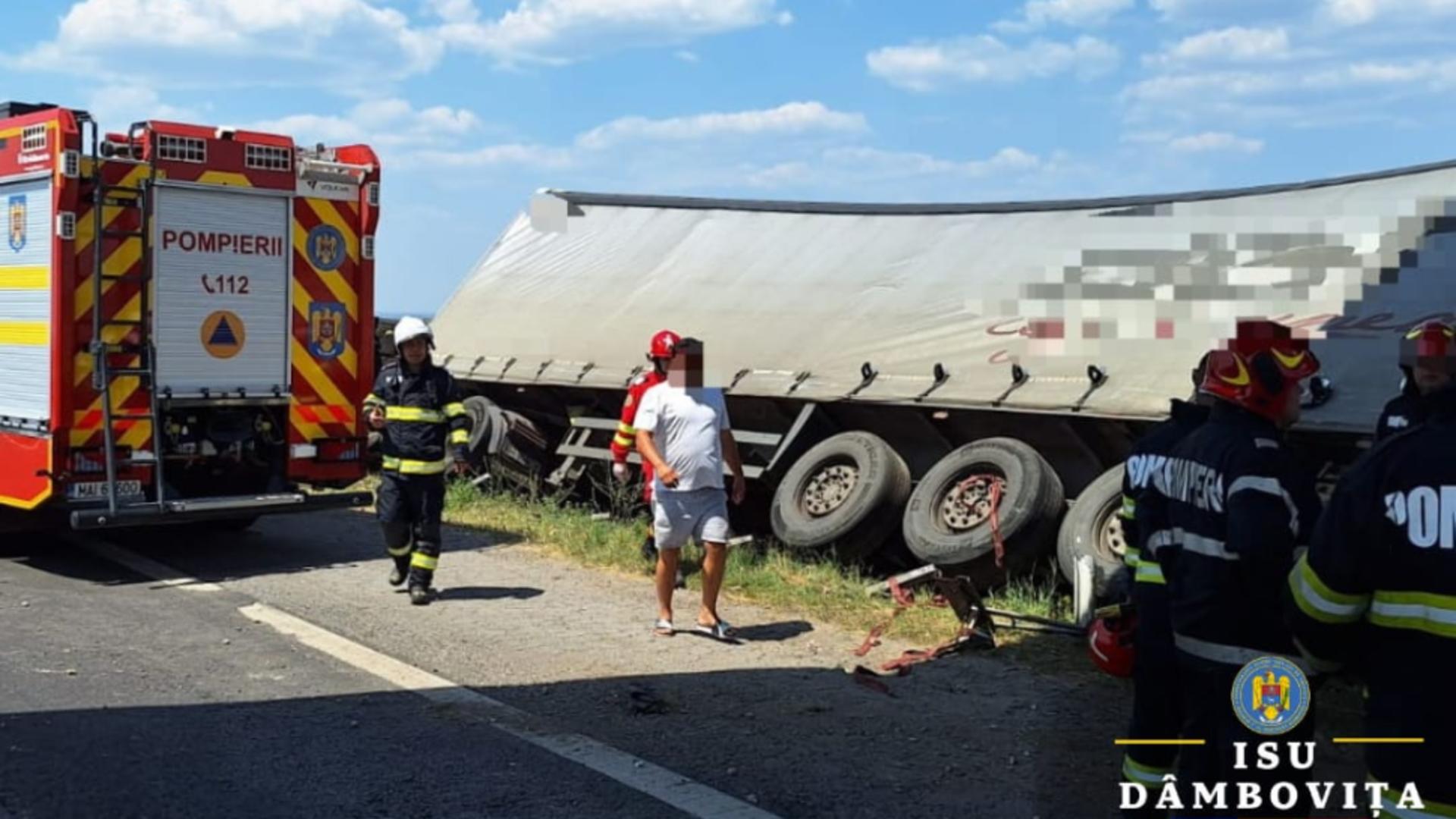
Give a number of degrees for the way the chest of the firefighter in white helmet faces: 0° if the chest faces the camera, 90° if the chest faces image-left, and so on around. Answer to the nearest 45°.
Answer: approximately 0°

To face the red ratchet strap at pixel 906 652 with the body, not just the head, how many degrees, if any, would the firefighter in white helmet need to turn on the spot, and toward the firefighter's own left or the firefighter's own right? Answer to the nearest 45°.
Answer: approximately 45° to the firefighter's own left

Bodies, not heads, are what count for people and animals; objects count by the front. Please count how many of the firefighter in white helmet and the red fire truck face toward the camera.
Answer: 1

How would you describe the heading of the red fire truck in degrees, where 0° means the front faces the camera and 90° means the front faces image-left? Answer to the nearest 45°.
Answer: approximately 135°

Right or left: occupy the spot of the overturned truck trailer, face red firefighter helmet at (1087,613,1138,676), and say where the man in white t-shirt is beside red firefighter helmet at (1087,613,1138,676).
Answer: right

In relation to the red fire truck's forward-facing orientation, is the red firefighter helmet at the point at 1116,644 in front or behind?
behind

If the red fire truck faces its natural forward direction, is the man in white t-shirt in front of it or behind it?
behind

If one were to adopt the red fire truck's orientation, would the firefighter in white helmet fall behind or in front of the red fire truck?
behind

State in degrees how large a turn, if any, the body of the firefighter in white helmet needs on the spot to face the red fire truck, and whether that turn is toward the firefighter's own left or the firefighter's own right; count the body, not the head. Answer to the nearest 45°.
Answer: approximately 135° to the firefighter's own right
